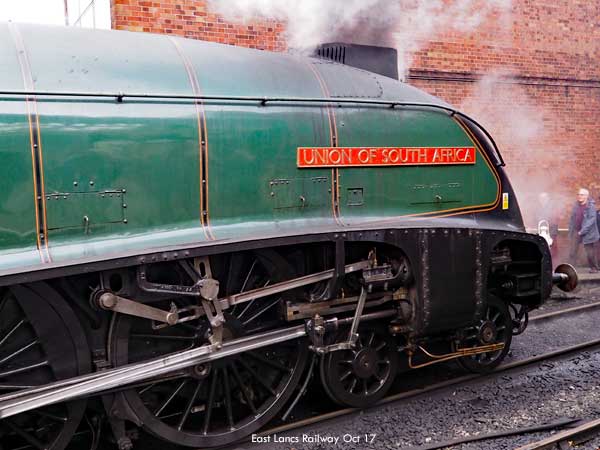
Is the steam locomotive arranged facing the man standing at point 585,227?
yes

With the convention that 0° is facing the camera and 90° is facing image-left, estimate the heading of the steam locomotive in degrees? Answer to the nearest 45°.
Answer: approximately 225°
